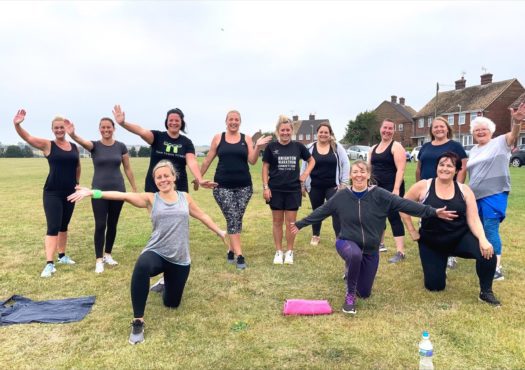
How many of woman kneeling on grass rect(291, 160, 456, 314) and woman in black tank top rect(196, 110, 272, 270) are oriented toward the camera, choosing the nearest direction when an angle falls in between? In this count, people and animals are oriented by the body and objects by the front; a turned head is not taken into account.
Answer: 2

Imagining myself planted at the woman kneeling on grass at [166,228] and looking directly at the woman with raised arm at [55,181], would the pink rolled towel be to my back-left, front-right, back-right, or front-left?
back-right

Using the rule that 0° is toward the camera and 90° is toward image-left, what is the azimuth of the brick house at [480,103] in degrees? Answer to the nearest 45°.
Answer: approximately 45°

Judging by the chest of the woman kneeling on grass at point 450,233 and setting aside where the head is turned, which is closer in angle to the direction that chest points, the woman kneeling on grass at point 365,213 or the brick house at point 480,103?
the woman kneeling on grass

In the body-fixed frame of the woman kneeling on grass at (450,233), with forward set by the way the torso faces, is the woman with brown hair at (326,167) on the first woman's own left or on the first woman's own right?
on the first woman's own right

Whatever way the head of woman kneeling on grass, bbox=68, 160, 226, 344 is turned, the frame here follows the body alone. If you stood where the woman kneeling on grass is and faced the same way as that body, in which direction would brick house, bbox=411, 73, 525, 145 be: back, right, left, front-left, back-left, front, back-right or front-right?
back-left

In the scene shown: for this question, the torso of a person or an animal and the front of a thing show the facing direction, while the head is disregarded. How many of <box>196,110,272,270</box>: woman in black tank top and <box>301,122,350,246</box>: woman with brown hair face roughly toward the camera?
2
